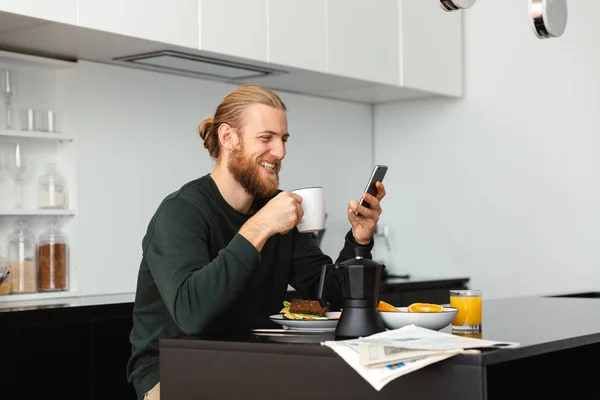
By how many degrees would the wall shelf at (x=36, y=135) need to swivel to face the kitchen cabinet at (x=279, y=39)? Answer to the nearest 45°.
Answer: approximately 45° to its left

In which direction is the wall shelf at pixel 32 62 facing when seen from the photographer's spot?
facing the viewer and to the right of the viewer

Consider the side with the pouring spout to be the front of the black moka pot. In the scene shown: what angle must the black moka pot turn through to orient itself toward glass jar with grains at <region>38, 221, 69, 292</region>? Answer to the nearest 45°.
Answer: approximately 135° to its left

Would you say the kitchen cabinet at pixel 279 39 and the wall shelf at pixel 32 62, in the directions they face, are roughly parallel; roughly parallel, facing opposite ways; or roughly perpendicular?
roughly parallel

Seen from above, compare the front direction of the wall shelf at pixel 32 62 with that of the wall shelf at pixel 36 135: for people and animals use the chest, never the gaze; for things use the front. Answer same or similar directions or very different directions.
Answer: same or similar directions

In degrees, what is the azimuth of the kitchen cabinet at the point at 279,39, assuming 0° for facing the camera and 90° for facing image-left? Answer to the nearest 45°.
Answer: approximately 315°

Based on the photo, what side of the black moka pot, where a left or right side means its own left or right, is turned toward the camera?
right

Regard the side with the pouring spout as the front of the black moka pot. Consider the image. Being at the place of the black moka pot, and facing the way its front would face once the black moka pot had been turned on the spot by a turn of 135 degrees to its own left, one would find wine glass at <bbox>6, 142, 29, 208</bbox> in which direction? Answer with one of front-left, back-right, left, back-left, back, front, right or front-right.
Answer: front

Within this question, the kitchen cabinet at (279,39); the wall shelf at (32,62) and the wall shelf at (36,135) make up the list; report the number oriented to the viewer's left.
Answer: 0

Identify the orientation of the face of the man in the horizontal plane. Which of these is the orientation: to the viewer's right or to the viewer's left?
to the viewer's right

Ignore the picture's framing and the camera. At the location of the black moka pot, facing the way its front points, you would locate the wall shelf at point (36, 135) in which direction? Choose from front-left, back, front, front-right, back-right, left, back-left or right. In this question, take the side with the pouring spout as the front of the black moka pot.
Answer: back-left
